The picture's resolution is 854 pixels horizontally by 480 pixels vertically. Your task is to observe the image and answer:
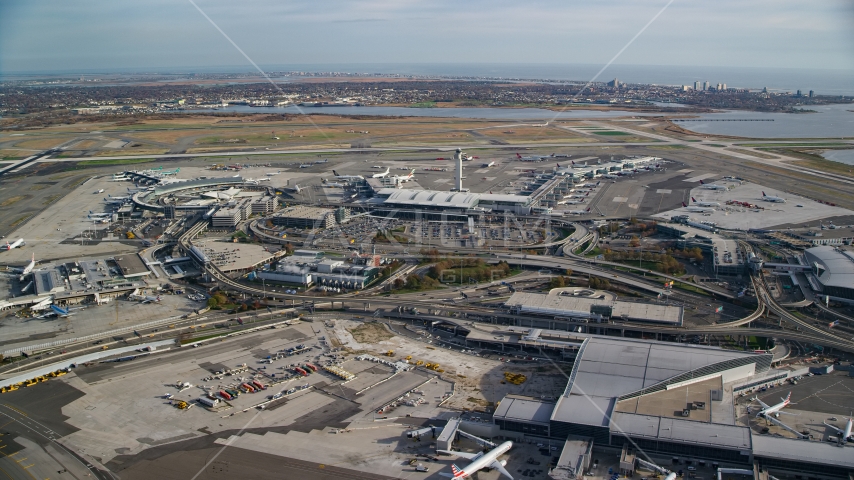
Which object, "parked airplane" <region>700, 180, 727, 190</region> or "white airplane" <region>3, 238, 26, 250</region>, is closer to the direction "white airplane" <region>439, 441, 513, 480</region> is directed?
the parked airplane

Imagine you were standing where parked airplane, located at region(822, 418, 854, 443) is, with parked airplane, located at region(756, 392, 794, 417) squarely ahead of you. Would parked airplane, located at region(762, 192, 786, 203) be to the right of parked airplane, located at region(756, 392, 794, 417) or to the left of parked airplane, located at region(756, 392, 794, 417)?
right

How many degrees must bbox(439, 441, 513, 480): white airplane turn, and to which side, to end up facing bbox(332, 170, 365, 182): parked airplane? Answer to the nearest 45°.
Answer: approximately 45° to its left

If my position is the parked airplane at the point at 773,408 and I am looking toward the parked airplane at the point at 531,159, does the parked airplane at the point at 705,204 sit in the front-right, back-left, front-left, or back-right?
front-right

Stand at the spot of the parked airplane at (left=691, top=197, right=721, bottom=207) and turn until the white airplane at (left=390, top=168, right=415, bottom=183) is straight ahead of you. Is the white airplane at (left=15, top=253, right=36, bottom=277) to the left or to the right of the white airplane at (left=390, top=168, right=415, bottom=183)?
left

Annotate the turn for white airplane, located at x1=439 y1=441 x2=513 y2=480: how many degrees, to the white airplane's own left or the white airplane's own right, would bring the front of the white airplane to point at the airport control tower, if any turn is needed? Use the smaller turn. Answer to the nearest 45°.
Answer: approximately 45° to the white airplane's own left

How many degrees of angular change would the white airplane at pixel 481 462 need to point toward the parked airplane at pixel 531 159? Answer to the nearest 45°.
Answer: approximately 45° to its left

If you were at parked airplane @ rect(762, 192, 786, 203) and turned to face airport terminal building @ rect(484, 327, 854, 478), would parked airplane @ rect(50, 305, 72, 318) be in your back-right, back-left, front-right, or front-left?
front-right

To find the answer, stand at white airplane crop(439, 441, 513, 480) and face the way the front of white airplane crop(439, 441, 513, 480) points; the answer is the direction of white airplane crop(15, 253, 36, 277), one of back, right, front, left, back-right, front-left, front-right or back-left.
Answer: left

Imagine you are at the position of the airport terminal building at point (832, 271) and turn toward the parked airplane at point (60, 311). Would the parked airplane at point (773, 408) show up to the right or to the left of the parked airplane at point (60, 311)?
left

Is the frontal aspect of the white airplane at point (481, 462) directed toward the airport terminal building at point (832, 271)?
yes

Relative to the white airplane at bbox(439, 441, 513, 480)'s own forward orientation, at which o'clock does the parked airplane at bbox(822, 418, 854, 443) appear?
The parked airplane is roughly at 1 o'clock from the white airplane.

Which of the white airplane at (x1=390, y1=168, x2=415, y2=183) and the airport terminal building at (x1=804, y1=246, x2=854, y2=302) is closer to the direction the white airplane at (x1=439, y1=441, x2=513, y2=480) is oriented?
the airport terminal building

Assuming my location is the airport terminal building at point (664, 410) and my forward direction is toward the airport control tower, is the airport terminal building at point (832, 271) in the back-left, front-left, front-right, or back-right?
front-right

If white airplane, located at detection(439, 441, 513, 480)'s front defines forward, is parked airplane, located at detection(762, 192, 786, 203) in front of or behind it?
in front

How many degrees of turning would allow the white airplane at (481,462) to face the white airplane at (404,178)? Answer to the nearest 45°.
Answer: approximately 45° to its left

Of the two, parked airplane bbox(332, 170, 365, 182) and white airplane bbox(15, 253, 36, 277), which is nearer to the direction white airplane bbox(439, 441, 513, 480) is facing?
the parked airplane

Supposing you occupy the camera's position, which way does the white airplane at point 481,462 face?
facing away from the viewer and to the right of the viewer
